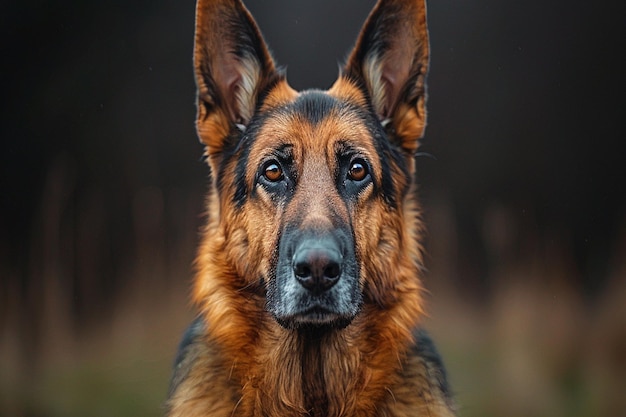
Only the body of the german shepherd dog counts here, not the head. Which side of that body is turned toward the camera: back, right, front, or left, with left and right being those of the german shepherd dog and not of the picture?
front
